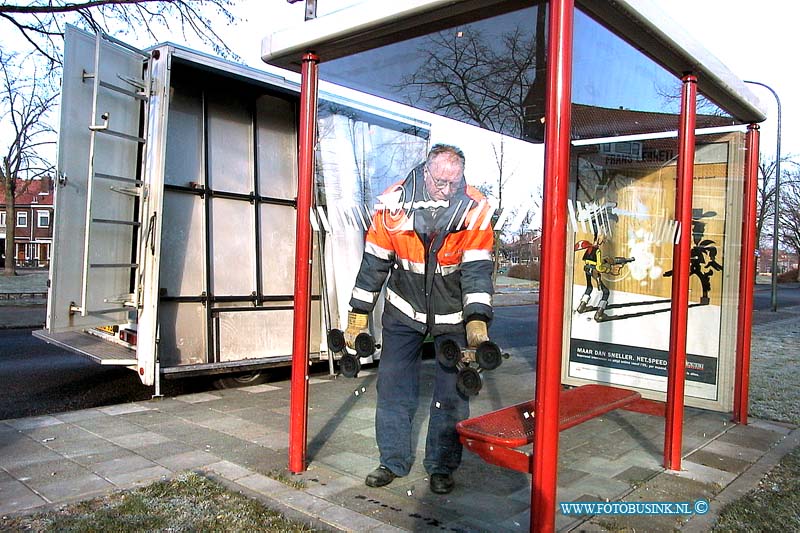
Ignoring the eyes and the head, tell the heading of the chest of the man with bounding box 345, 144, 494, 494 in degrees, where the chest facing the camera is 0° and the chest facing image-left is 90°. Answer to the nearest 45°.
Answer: approximately 0°

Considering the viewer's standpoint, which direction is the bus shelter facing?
facing away from the viewer and to the left of the viewer
